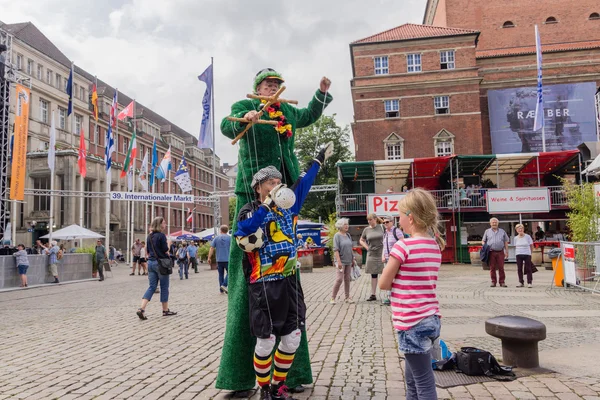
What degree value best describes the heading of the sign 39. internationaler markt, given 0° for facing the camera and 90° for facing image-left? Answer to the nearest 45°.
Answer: approximately 0°

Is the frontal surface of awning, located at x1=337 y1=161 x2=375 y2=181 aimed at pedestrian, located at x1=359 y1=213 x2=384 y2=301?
yes

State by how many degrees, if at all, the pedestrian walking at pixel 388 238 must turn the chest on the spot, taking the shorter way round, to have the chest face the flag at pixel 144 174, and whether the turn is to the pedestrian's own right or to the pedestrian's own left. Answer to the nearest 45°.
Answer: approximately 90° to the pedestrian's own right

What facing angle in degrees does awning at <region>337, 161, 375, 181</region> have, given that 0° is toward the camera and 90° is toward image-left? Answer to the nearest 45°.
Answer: approximately 0°

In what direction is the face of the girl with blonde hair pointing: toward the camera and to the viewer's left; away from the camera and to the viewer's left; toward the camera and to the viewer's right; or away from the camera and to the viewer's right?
away from the camera and to the viewer's left

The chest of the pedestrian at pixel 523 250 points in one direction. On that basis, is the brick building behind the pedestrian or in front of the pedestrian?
behind

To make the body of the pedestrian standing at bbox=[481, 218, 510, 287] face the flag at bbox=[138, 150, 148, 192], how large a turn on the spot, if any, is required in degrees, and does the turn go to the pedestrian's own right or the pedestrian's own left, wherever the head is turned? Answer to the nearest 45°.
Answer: approximately 135° to the pedestrian's own right

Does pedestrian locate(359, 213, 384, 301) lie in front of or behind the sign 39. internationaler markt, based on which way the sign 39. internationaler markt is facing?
in front

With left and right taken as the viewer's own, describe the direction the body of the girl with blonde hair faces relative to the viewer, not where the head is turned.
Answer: facing away from the viewer and to the left of the viewer

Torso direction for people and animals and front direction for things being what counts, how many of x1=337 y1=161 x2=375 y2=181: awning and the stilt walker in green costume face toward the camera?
2

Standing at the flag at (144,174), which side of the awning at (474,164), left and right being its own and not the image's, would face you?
right
